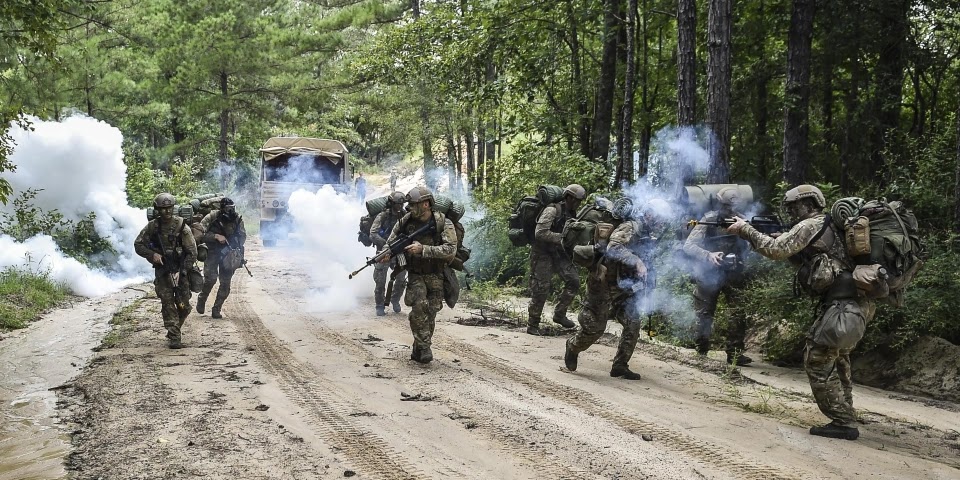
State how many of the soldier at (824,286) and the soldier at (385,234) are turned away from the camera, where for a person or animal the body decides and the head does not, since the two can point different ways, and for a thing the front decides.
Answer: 0

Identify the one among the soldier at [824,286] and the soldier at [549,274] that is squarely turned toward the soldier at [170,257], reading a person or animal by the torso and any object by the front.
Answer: the soldier at [824,286]

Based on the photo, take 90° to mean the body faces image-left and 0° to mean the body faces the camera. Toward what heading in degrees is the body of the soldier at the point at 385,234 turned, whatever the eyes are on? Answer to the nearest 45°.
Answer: approximately 315°

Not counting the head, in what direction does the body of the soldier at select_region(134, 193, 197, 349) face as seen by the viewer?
toward the camera

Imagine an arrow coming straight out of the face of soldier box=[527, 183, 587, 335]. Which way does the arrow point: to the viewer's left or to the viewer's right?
to the viewer's right

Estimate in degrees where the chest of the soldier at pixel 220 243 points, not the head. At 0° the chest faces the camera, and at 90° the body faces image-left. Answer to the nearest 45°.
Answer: approximately 315°

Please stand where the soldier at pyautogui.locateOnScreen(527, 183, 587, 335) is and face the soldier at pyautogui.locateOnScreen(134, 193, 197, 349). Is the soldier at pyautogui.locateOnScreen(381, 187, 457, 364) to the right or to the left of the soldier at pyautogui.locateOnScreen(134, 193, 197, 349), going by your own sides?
left

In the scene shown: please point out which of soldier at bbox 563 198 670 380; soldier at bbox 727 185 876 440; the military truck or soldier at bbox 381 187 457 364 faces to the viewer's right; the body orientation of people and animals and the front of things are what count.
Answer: soldier at bbox 563 198 670 380
